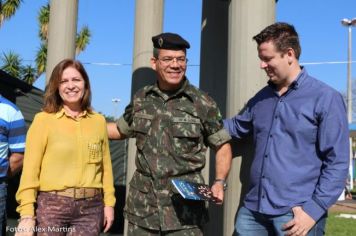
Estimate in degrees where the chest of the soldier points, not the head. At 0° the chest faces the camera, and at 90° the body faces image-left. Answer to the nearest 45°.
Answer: approximately 0°

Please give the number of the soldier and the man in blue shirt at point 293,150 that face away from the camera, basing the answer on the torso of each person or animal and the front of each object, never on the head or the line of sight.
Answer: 0

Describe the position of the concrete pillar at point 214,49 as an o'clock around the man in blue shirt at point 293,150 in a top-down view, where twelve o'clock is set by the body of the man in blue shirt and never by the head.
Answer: The concrete pillar is roughly at 4 o'clock from the man in blue shirt.

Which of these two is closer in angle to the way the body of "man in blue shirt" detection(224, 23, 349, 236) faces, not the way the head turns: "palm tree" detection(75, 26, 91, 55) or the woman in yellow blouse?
the woman in yellow blouse

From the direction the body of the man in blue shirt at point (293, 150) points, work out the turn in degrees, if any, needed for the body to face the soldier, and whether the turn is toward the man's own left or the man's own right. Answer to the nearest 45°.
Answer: approximately 45° to the man's own right

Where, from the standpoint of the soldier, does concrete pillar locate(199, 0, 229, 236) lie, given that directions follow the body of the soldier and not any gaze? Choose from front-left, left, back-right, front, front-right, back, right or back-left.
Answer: back

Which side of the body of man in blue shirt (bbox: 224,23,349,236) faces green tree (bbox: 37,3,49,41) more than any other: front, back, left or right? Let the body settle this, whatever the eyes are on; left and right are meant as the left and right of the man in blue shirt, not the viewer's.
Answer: right

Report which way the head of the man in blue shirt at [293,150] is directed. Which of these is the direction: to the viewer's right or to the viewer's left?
to the viewer's left

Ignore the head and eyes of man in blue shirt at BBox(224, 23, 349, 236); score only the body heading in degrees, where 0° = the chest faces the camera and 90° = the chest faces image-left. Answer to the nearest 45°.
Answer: approximately 45°

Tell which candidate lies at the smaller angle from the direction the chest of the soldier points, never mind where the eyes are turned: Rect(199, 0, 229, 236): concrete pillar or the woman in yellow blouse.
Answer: the woman in yellow blouse

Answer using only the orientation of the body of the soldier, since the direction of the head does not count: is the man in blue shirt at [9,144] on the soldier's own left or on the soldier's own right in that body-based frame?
on the soldier's own right

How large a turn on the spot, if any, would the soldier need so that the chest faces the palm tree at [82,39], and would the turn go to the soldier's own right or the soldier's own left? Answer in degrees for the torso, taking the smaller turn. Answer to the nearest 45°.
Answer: approximately 180°
